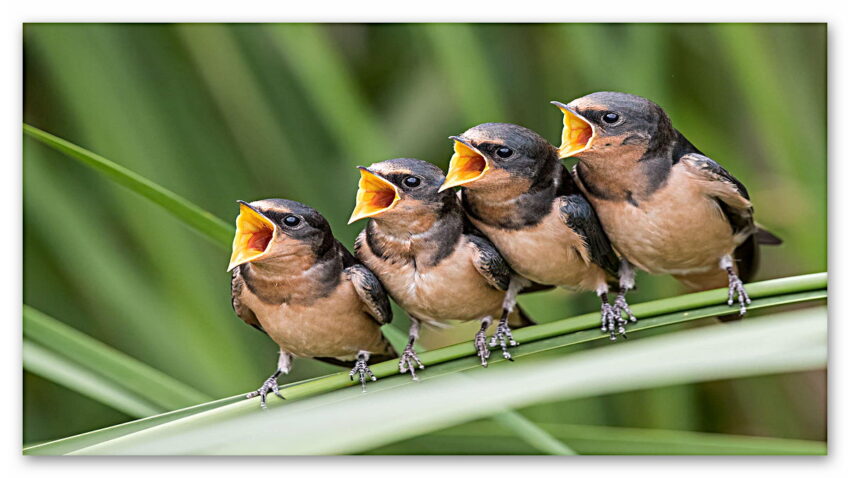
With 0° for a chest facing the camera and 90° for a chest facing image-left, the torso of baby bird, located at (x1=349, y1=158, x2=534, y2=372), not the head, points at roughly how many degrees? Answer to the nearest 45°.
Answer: approximately 45°

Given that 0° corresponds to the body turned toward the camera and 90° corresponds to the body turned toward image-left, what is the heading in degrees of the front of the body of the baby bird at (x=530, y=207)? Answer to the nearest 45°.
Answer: approximately 45°
